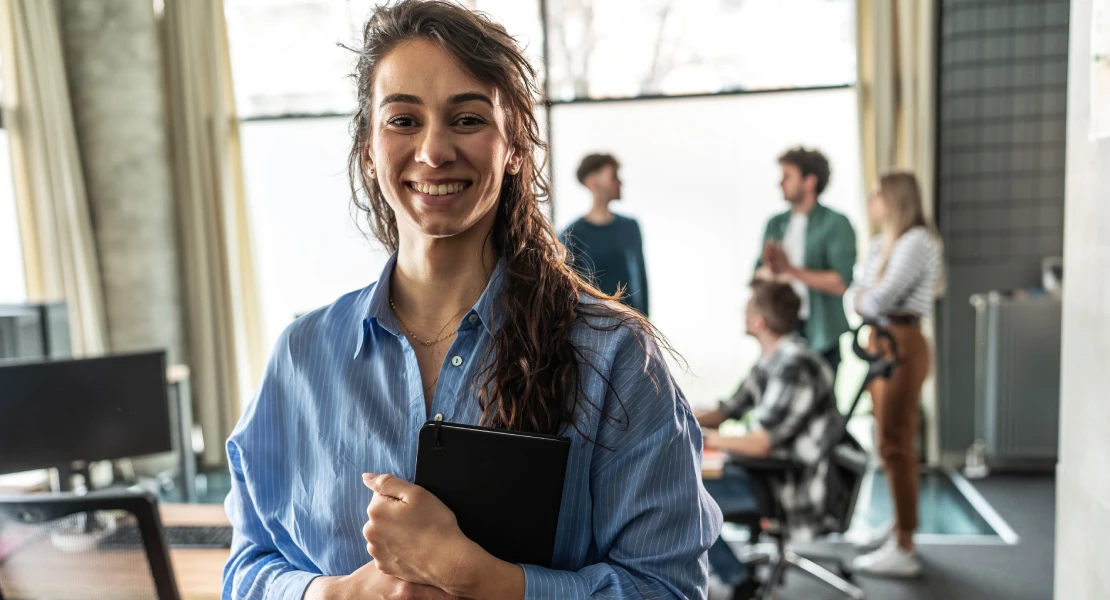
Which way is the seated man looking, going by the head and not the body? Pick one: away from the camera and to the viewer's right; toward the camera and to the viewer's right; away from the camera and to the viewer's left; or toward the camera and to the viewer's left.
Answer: away from the camera and to the viewer's left

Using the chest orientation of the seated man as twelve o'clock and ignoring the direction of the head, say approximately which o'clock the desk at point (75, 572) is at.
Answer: The desk is roughly at 10 o'clock from the seated man.

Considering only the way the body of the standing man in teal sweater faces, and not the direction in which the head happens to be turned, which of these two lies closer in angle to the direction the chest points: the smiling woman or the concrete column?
the smiling woman

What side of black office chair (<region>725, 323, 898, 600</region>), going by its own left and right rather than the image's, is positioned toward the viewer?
left

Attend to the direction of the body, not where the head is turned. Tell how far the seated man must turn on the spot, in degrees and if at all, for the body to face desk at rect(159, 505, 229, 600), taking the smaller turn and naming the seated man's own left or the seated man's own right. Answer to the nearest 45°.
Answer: approximately 45° to the seated man's own left

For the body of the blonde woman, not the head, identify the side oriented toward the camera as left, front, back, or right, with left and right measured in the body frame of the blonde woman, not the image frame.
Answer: left

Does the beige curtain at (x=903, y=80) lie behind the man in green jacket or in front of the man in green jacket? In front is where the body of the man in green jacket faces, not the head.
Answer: behind

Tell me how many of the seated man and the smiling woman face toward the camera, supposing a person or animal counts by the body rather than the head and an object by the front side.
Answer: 1

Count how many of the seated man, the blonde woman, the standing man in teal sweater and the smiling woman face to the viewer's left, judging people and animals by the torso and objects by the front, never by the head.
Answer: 2

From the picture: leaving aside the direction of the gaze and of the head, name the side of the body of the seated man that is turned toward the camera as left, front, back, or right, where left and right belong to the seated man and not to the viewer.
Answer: left

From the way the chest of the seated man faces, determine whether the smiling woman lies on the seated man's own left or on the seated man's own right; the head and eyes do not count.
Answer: on the seated man's own left

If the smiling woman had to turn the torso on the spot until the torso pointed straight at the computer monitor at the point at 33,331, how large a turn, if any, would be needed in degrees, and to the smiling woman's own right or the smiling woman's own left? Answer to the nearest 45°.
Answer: approximately 135° to the smiling woman's own right
